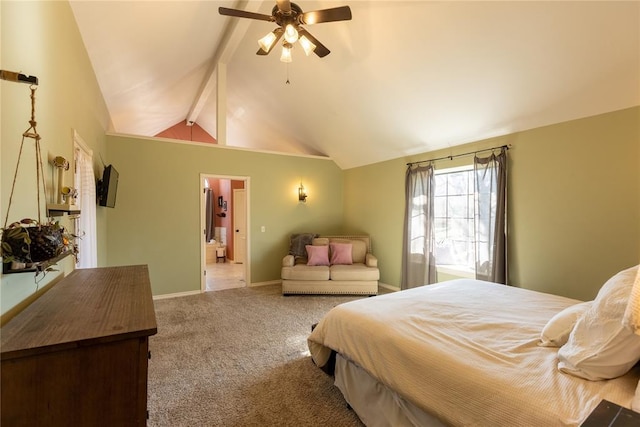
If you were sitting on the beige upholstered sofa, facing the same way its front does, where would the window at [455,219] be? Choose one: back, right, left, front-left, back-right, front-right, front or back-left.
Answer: left

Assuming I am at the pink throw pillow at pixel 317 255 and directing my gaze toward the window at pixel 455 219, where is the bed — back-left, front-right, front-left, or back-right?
front-right

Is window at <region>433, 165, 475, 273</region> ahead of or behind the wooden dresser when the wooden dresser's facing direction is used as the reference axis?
ahead

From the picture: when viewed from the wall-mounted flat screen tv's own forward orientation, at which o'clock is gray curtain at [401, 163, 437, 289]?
The gray curtain is roughly at 11 o'clock from the wall-mounted flat screen tv.

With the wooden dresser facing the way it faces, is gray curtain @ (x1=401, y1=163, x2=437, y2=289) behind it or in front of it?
in front

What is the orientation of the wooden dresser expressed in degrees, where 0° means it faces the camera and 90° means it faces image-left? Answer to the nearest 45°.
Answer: approximately 270°

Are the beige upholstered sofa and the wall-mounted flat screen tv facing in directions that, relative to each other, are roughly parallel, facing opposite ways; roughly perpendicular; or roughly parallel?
roughly perpendicular

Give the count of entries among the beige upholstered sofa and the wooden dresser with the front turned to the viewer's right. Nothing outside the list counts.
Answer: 1

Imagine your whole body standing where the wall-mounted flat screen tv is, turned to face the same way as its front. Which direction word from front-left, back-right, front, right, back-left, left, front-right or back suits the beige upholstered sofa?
front-left

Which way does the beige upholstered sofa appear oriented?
toward the camera

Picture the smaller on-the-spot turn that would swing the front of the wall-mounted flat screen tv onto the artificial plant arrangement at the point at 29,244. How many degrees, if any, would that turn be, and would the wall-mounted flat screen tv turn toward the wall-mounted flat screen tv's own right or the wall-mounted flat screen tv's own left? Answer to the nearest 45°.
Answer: approximately 45° to the wall-mounted flat screen tv's own right

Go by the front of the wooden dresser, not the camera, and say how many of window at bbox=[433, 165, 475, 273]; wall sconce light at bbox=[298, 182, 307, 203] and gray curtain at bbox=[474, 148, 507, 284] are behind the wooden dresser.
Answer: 0

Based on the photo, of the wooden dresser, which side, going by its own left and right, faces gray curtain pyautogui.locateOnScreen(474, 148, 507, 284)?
front
